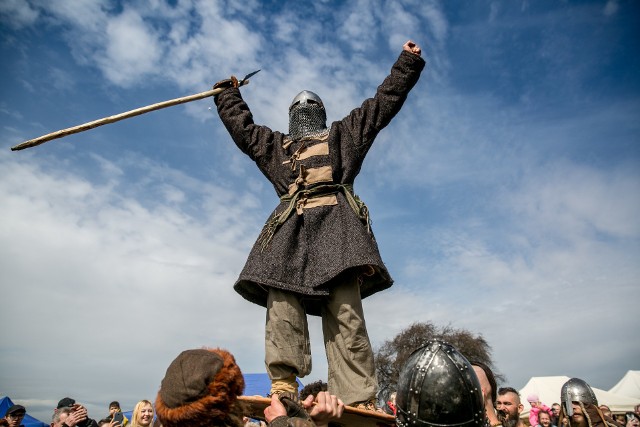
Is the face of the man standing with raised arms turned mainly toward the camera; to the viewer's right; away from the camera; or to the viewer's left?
toward the camera

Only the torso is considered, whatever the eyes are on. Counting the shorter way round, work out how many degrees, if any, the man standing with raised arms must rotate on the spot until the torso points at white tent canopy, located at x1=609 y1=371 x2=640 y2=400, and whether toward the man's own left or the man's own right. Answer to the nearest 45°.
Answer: approximately 135° to the man's own left

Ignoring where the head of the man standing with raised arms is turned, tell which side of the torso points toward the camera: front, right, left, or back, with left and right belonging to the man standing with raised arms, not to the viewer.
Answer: front

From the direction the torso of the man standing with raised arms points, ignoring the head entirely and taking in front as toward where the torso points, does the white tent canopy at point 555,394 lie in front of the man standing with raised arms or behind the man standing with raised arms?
behind
